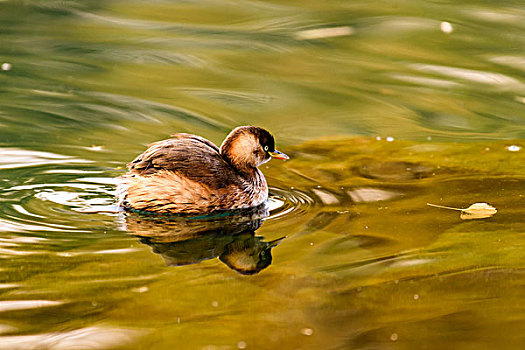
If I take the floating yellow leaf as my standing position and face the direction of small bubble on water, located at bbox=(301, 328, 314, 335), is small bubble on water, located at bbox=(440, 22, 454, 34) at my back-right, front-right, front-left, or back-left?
back-right

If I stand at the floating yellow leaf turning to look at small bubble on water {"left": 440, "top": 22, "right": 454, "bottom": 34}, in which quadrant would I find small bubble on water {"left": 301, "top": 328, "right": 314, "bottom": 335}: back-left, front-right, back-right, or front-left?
back-left

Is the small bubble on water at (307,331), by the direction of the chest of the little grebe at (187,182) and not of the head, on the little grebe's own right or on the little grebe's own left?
on the little grebe's own right

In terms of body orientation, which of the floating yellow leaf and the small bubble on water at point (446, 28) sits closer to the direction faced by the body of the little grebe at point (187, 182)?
the floating yellow leaf

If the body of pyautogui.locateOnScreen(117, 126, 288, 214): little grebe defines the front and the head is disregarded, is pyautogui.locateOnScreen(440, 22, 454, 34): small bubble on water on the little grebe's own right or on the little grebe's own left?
on the little grebe's own left

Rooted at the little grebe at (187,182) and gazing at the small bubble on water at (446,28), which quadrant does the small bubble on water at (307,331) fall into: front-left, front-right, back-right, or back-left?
back-right

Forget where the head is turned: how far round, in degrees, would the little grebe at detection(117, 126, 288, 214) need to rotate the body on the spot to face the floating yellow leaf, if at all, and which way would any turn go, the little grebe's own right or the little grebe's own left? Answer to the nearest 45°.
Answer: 0° — it already faces it

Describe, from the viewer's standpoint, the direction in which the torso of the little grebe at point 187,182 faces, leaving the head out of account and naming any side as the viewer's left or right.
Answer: facing to the right of the viewer

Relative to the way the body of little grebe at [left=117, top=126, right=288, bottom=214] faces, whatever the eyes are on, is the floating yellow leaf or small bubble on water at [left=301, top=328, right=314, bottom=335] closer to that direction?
the floating yellow leaf
